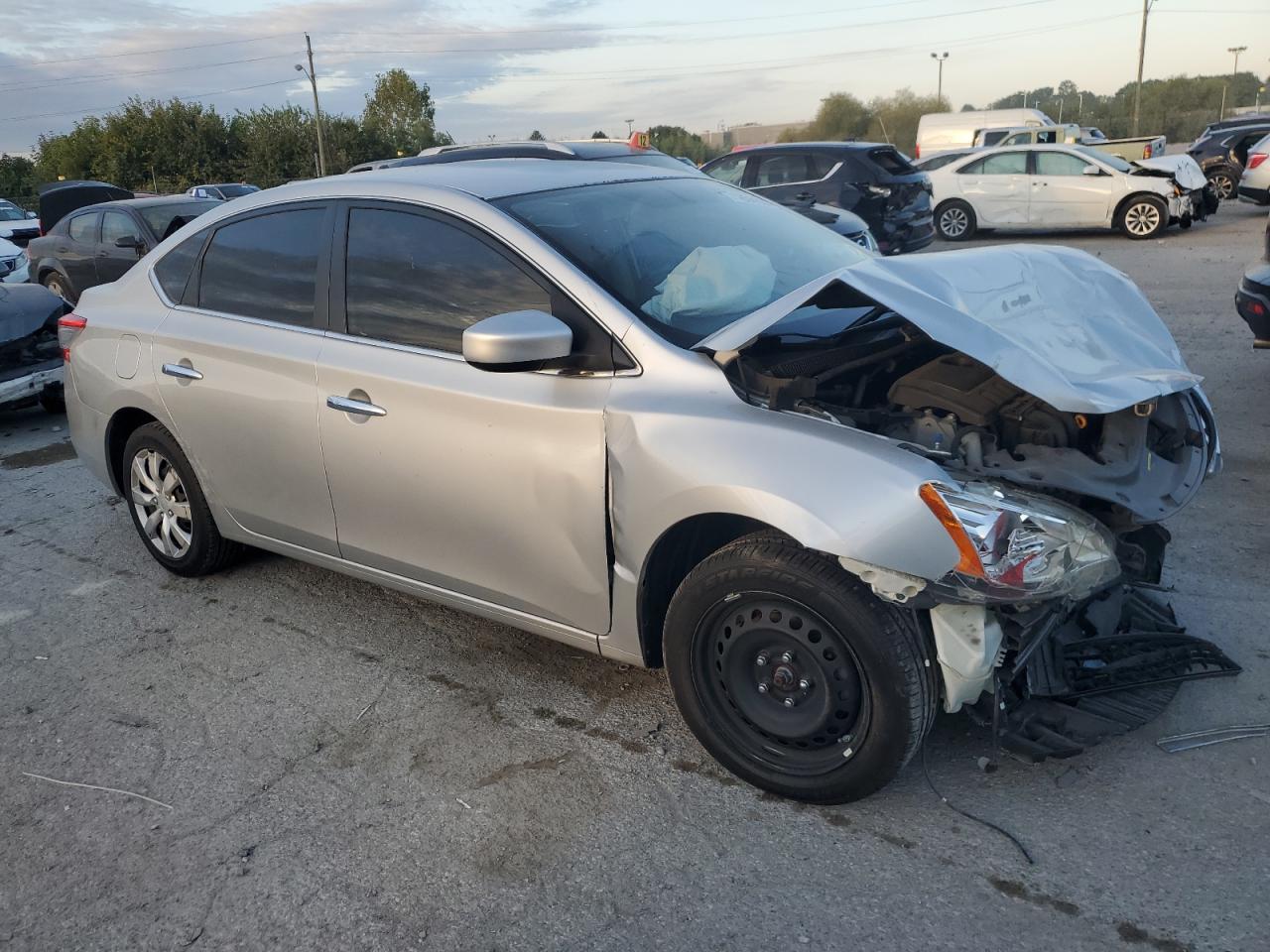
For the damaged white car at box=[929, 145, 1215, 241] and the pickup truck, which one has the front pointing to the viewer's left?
the pickup truck

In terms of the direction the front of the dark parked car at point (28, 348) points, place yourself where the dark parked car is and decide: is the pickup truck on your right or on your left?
on your left

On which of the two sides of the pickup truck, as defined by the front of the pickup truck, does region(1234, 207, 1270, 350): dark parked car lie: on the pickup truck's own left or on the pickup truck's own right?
on the pickup truck's own left

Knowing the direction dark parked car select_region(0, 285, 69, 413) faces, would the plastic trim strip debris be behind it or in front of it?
in front

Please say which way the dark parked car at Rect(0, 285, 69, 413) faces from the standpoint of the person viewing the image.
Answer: facing the viewer and to the right of the viewer

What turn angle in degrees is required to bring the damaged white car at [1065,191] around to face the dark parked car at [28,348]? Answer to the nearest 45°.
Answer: approximately 135° to its right

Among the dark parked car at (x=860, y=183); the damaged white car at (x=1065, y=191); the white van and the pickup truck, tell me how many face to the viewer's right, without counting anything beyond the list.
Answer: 2

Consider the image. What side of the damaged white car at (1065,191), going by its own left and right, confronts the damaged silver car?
right

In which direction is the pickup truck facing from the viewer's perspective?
to the viewer's left

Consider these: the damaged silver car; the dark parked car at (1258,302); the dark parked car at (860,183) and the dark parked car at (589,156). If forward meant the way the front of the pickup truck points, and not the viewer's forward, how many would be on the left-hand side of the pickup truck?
4

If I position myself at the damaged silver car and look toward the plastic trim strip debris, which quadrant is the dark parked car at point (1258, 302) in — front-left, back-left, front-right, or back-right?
front-left

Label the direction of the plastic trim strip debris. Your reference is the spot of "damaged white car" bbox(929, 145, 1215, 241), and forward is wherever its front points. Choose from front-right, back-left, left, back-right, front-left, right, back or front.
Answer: right

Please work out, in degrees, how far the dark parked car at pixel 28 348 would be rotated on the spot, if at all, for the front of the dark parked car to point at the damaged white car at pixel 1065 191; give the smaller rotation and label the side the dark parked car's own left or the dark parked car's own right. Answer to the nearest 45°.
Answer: approximately 45° to the dark parked car's own left

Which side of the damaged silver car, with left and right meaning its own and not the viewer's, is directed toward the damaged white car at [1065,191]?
left

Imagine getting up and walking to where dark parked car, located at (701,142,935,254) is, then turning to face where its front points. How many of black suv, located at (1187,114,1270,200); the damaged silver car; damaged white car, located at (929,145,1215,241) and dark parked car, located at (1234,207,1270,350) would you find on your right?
2
